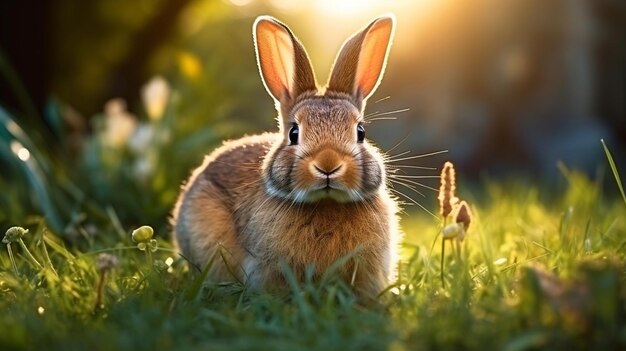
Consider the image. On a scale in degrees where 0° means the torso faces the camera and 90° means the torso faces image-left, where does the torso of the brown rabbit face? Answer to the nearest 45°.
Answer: approximately 315°

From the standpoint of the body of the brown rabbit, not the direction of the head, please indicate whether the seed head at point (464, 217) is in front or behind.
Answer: in front
